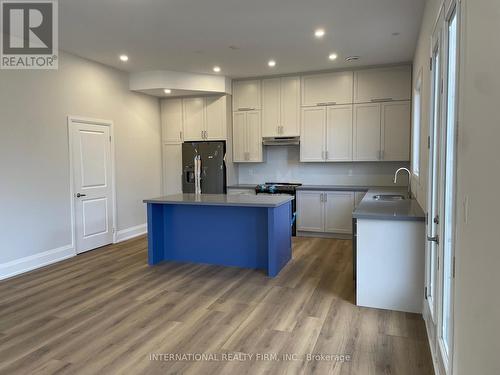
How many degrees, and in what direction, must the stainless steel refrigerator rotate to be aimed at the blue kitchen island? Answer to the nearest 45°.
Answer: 0° — it already faces it

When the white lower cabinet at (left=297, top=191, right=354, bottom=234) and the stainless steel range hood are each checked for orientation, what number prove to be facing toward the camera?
2

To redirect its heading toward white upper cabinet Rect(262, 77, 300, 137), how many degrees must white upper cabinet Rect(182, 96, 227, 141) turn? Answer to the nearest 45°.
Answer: approximately 90° to its left

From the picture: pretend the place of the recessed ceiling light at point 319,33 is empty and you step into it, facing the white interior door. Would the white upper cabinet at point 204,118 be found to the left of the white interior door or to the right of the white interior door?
right
